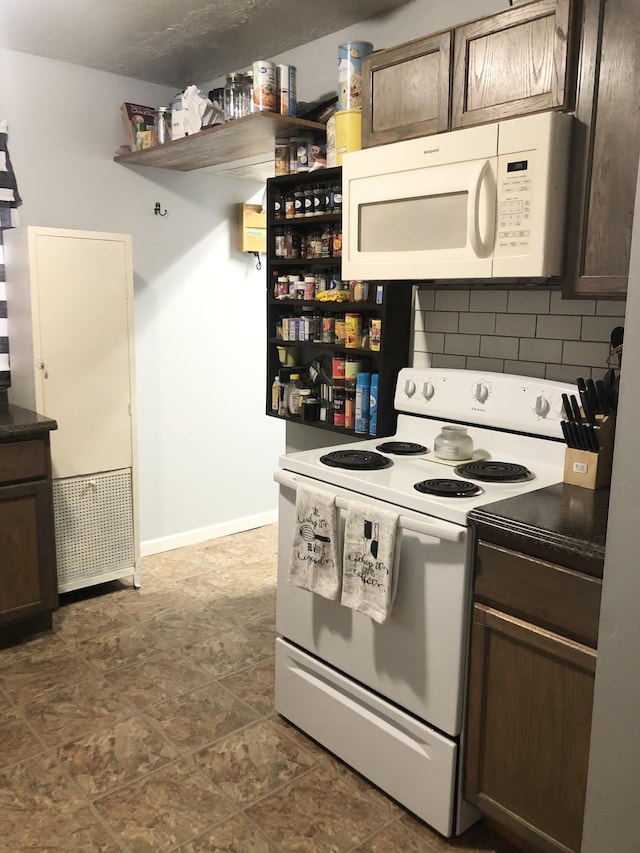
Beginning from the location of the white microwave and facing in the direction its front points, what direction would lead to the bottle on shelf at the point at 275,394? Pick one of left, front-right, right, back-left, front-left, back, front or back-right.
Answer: right

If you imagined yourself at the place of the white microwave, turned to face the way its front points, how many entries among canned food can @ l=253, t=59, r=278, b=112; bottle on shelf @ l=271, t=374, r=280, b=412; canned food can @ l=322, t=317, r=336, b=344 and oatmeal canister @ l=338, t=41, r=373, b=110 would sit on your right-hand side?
4

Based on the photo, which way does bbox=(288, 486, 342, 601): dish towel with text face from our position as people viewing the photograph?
facing the viewer and to the left of the viewer

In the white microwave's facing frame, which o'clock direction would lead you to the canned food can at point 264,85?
The canned food can is roughly at 3 o'clock from the white microwave.

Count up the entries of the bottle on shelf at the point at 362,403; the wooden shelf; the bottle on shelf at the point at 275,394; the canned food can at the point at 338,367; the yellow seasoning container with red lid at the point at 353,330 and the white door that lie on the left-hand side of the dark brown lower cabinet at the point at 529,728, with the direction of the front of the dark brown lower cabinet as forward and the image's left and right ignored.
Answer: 0

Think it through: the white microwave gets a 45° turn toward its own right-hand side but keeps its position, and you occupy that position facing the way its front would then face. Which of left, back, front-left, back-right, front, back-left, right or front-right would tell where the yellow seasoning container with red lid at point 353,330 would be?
front-right

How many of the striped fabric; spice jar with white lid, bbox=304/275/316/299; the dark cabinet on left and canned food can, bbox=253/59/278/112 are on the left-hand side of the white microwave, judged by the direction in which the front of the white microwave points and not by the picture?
0

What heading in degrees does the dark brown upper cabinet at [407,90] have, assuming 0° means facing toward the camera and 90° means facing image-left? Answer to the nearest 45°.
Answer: approximately 45°

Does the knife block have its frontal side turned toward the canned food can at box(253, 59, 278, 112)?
no

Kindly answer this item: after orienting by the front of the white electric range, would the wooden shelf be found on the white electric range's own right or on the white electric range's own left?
on the white electric range's own right

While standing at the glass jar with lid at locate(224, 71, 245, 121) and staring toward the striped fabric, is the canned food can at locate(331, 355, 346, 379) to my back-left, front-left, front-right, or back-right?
back-left

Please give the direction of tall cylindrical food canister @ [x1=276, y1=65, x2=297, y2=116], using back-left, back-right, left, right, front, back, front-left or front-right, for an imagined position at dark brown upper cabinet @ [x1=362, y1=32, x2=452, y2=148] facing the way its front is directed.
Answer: right

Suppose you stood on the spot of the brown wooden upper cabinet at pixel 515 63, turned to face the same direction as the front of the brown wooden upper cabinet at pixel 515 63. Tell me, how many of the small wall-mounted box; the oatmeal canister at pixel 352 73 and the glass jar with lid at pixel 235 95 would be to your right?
3

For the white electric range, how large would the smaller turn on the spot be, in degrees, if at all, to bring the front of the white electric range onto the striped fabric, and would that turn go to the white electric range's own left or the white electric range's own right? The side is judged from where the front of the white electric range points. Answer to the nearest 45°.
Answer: approximately 90° to the white electric range's own right

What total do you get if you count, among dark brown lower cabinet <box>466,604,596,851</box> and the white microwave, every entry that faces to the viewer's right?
0

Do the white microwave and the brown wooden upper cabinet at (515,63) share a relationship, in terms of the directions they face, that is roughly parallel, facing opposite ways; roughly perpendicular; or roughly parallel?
roughly parallel

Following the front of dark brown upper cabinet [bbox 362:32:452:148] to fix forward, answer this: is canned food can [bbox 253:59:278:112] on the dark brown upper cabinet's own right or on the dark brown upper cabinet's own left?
on the dark brown upper cabinet's own right

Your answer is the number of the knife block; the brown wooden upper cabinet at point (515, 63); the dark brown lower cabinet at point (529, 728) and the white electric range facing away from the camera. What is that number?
0

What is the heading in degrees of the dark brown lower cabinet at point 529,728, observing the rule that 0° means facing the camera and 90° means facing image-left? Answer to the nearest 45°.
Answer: approximately 45°
